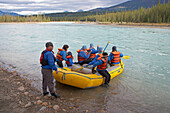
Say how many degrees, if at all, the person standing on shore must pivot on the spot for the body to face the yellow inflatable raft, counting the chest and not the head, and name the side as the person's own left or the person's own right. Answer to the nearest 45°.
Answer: approximately 45° to the person's own left

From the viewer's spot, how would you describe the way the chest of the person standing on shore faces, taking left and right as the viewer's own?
facing to the right of the viewer

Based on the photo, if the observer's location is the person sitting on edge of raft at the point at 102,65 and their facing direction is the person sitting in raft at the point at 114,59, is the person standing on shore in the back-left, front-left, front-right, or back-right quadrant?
back-left

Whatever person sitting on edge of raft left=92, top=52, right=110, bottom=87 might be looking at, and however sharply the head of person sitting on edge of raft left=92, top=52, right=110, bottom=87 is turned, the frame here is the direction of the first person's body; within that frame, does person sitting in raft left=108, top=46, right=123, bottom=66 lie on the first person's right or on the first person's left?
on the first person's left
